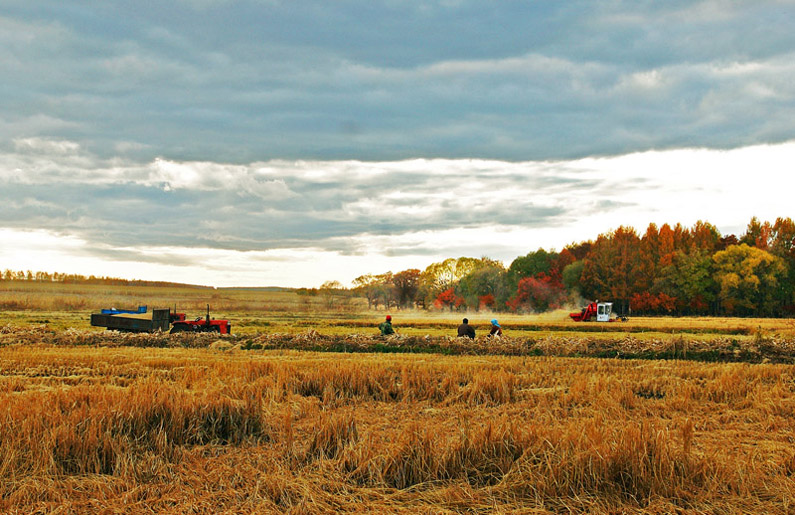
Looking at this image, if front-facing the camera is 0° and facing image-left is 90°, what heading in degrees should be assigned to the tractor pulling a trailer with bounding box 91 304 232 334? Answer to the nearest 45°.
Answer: approximately 270°

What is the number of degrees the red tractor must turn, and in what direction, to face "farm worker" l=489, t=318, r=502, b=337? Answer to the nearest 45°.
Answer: approximately 45° to its right

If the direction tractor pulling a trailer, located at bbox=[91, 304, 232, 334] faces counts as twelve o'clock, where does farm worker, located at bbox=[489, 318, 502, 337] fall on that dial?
The farm worker is roughly at 1 o'clock from the tractor pulling a trailer.
